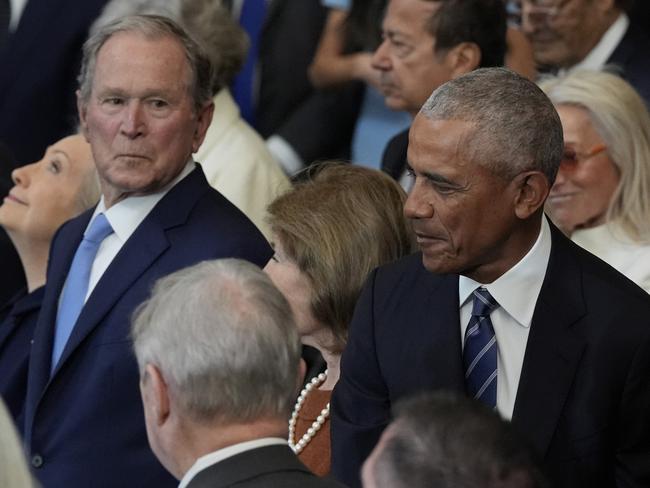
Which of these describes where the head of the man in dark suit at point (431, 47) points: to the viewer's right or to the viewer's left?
to the viewer's left

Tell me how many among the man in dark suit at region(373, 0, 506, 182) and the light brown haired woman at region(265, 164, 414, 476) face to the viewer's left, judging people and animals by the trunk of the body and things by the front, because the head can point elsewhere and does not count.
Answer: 2

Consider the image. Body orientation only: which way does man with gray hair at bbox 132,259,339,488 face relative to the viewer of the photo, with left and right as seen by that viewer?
facing away from the viewer and to the left of the viewer

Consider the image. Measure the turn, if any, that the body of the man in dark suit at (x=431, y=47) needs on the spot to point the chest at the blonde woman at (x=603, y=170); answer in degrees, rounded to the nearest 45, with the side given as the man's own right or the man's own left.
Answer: approximately 135° to the man's own left

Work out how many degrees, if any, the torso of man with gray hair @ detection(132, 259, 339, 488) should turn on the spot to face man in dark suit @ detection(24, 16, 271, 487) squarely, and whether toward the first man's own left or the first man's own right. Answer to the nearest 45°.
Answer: approximately 45° to the first man's own right

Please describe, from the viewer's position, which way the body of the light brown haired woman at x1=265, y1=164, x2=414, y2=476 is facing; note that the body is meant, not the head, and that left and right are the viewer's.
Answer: facing to the left of the viewer

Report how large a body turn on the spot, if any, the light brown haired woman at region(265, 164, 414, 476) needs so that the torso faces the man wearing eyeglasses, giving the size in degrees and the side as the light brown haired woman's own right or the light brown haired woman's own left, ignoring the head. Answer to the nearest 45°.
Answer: approximately 135° to the light brown haired woman's own right

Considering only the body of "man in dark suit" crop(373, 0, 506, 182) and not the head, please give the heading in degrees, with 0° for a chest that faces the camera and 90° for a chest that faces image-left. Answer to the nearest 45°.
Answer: approximately 90°

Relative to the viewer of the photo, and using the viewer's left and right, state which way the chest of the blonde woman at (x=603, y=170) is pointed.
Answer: facing the viewer and to the left of the viewer

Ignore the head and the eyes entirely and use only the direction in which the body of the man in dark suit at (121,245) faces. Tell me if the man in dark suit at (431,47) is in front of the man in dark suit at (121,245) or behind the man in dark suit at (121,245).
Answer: behind
